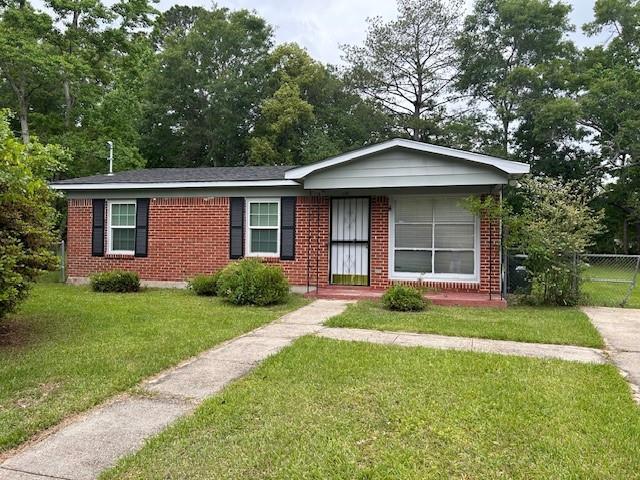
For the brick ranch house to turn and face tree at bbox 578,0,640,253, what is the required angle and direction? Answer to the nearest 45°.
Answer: approximately 135° to its left

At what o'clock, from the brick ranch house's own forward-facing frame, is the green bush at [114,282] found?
The green bush is roughly at 3 o'clock from the brick ranch house.

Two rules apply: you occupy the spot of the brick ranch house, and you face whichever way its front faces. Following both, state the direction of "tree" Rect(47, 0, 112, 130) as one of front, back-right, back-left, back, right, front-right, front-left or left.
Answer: back-right

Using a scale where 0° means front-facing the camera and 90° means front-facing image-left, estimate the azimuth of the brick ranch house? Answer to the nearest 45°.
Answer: approximately 0°

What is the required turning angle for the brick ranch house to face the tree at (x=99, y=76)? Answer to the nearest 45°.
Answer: approximately 135° to its right

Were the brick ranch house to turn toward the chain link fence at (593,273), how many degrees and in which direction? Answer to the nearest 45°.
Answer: approximately 90° to its left

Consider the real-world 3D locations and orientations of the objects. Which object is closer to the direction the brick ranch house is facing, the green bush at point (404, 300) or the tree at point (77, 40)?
the green bush

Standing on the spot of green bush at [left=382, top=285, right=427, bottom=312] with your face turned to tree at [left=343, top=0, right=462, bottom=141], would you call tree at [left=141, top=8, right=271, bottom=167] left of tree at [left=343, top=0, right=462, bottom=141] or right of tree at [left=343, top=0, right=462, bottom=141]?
left

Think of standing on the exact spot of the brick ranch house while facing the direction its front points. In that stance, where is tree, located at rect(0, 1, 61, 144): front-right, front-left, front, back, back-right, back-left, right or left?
back-right

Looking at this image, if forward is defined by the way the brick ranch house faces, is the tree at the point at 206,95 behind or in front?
behind

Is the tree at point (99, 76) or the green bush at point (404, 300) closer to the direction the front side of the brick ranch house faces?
the green bush
